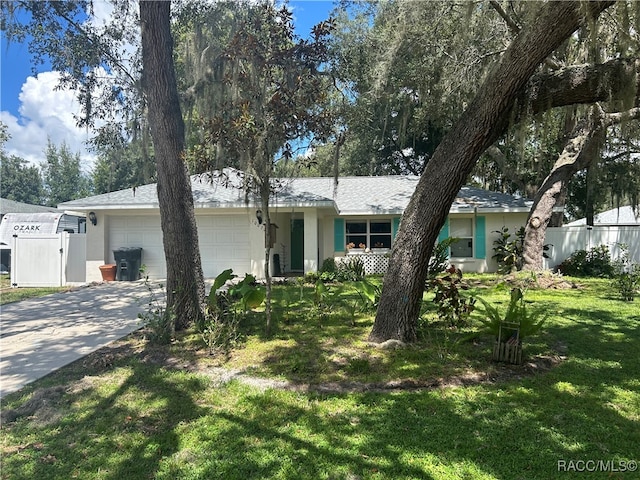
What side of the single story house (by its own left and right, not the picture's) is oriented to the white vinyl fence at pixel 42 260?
right

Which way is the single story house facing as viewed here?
toward the camera

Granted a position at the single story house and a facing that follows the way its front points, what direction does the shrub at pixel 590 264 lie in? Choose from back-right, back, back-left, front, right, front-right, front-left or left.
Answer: left

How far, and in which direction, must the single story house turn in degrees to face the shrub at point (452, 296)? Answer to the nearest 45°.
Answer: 0° — it already faces it

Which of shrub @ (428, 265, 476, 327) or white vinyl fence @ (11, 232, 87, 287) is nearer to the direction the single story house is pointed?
the shrub

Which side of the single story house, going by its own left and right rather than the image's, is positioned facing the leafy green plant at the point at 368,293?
front

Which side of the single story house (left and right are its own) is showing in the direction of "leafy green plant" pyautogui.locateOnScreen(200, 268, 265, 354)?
front

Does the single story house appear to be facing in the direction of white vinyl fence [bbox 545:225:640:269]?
no

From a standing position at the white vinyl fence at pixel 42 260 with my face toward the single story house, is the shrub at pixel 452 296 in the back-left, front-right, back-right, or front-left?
front-right

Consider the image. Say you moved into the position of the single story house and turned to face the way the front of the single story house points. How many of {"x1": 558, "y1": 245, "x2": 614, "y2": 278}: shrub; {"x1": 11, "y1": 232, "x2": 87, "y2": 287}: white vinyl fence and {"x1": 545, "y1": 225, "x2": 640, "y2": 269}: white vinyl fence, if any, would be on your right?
1

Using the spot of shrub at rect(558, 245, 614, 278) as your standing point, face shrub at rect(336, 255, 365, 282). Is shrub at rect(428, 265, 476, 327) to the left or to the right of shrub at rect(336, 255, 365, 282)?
left
